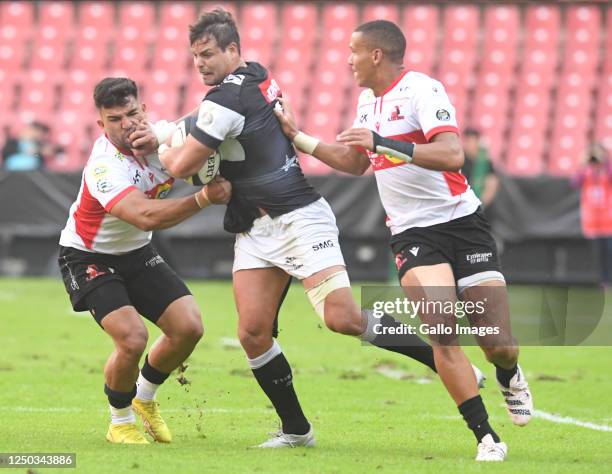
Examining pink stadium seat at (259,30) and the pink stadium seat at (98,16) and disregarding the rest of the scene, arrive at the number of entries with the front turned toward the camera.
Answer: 2

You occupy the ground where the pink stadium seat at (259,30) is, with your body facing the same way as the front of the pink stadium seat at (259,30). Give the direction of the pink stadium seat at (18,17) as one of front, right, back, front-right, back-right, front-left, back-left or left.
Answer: right

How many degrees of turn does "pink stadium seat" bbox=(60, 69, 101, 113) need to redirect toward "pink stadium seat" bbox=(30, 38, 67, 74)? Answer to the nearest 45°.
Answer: approximately 135° to its right

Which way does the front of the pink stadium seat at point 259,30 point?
toward the camera

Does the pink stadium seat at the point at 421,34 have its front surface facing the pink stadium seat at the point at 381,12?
no

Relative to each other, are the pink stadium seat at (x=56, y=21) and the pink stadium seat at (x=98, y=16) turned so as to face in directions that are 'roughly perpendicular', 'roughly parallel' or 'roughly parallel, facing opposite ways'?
roughly parallel

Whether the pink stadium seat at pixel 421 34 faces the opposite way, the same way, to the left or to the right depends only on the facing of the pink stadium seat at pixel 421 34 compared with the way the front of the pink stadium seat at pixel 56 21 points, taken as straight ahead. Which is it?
the same way

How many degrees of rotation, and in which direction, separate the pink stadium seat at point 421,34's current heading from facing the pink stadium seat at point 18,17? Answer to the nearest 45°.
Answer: approximately 90° to its right

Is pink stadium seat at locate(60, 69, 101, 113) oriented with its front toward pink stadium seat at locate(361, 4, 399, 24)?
no

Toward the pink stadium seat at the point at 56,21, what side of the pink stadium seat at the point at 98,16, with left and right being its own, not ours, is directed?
right

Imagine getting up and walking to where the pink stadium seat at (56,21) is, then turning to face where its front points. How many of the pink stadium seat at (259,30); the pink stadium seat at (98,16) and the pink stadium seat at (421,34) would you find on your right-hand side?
0

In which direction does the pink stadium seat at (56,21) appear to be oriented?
toward the camera

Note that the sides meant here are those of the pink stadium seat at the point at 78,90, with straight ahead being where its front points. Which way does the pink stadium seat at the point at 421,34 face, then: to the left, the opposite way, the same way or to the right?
the same way

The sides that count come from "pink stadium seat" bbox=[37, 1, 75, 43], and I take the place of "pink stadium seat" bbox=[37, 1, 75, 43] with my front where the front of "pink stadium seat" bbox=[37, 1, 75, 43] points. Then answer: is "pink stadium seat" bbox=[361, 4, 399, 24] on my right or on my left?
on my left

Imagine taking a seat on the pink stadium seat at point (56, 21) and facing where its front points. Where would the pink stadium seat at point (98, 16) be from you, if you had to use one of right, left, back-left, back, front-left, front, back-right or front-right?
left

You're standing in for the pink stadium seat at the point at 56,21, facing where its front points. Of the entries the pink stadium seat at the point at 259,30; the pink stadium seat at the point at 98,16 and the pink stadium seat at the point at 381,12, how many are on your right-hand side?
0

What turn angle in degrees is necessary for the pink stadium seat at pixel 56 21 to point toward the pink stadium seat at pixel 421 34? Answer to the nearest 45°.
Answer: approximately 90° to its left

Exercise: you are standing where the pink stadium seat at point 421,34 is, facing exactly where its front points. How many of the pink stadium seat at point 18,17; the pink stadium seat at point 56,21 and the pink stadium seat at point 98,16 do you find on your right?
3
